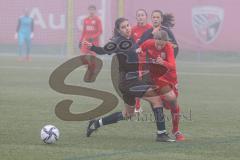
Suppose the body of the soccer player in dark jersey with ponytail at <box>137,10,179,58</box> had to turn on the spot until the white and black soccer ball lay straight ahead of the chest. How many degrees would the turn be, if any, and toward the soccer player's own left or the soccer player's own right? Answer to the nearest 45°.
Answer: approximately 45° to the soccer player's own right

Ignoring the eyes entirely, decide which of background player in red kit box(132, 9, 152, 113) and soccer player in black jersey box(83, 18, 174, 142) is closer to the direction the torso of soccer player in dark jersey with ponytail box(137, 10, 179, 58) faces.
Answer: the soccer player in black jersey

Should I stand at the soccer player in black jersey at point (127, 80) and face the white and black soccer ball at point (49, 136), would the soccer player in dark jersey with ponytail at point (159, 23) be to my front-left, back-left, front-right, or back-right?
back-right

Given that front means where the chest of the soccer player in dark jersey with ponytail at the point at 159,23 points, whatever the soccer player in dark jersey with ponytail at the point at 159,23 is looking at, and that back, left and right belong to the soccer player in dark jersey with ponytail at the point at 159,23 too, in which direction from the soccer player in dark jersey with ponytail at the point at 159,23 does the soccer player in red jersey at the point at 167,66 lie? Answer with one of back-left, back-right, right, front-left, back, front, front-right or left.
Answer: front

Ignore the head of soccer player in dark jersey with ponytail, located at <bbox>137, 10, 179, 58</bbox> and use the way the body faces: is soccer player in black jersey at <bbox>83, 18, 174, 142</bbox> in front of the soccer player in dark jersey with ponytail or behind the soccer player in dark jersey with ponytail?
in front

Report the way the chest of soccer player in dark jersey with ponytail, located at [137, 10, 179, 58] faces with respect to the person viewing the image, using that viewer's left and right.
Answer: facing the viewer
